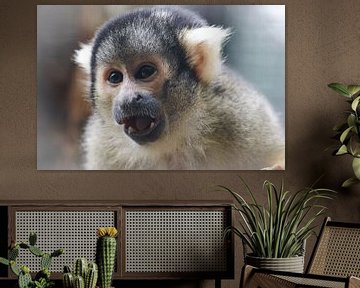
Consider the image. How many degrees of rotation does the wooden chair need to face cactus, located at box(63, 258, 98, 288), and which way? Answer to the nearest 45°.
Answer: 0° — it already faces it

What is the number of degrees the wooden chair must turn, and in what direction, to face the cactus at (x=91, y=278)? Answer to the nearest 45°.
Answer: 0° — it already faces it

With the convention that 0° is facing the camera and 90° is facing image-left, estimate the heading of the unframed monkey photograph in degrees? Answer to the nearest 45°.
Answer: approximately 0°

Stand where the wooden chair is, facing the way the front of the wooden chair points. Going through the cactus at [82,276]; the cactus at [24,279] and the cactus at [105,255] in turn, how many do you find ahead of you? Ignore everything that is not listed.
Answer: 3

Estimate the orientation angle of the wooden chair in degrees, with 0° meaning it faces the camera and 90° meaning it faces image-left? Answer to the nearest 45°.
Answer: approximately 45°
